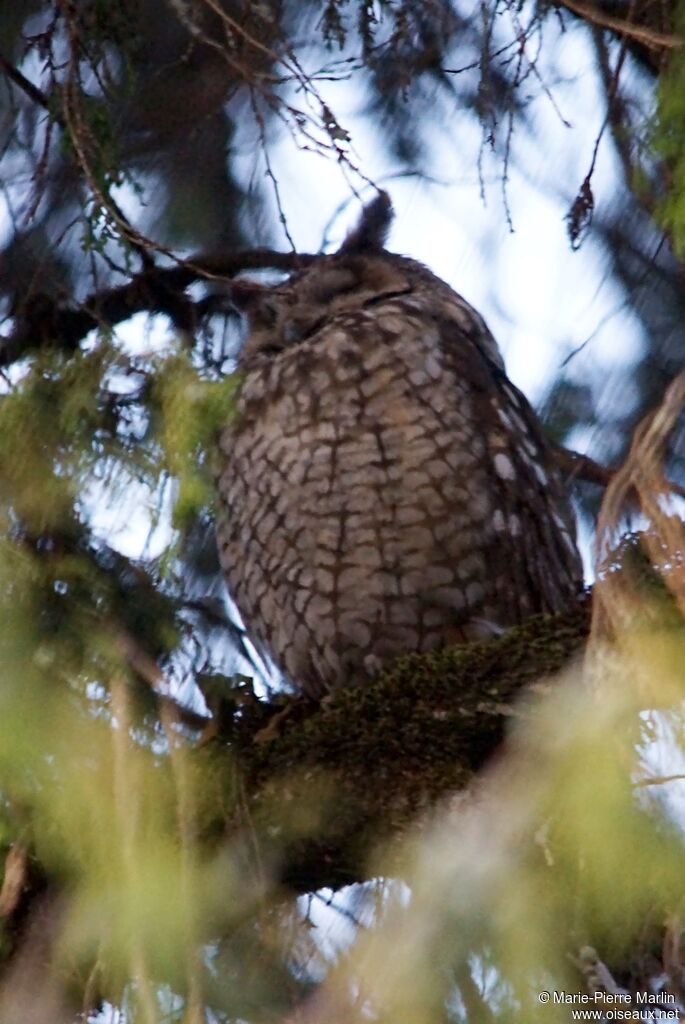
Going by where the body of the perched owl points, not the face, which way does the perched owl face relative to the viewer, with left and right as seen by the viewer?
facing the viewer and to the left of the viewer
